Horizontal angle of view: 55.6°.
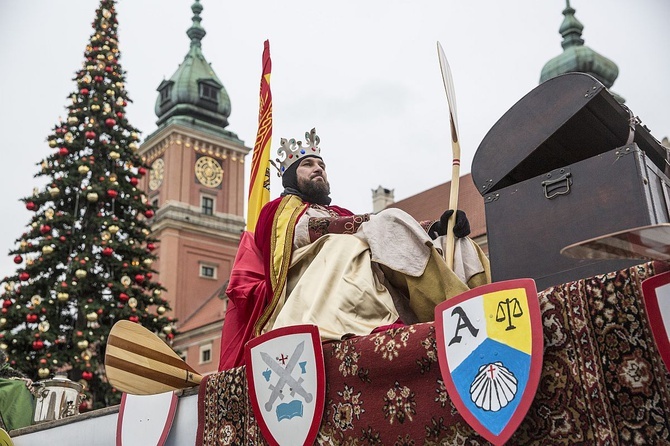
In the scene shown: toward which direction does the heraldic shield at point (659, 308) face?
toward the camera

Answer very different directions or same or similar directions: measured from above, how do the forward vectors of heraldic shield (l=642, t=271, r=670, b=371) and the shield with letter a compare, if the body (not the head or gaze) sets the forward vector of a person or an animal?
same or similar directions

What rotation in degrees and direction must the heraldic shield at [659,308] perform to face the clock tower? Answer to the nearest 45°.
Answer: approximately 135° to its right

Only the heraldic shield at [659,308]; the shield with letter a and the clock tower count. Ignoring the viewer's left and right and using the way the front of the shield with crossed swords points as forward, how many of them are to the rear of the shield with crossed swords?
1

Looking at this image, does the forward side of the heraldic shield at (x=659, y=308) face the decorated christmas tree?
no

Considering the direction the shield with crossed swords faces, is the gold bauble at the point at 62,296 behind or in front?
behind

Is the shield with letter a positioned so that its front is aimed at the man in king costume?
no

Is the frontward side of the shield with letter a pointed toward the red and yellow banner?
no

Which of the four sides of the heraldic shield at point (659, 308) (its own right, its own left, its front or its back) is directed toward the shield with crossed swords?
right

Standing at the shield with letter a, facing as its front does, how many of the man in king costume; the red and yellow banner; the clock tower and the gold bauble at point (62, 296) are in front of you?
0

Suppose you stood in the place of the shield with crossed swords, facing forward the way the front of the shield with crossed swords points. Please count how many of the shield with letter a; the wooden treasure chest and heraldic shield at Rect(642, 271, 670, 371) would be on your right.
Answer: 0

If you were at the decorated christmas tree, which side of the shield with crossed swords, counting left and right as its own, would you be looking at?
back

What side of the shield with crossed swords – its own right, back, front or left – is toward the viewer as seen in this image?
front

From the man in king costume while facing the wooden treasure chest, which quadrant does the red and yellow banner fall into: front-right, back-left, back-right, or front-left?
back-left

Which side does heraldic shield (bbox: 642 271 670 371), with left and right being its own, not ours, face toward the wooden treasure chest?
back

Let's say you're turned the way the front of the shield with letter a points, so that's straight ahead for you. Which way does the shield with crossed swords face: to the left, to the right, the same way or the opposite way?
the same way
